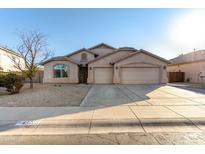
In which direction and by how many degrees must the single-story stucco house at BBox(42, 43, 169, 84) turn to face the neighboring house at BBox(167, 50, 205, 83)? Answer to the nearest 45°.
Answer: approximately 90° to its left

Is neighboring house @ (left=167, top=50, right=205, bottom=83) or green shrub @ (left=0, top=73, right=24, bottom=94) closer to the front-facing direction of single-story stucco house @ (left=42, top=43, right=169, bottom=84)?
the green shrub

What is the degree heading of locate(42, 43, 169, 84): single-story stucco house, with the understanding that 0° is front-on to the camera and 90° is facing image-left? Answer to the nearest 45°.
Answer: approximately 0°

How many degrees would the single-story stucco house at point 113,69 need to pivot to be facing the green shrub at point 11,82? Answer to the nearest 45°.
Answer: approximately 45° to its right
